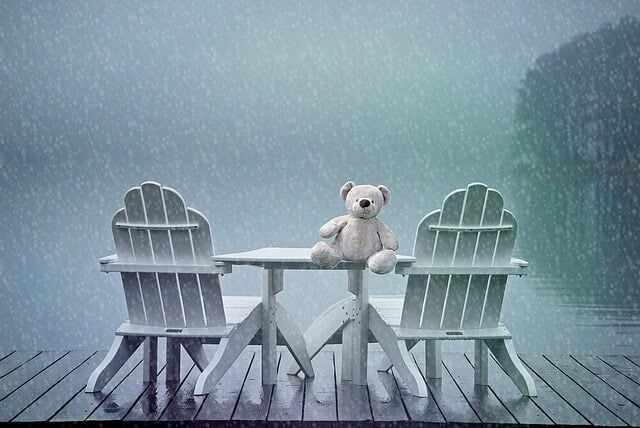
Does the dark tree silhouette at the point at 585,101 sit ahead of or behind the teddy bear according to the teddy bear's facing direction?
behind

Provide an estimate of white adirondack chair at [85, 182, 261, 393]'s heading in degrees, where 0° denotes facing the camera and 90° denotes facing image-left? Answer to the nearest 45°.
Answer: approximately 225°

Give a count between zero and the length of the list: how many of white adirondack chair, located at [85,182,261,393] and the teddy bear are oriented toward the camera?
1

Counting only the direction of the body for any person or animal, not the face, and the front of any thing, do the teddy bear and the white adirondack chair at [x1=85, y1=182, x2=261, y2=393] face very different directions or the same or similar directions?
very different directions

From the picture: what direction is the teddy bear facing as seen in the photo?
toward the camera

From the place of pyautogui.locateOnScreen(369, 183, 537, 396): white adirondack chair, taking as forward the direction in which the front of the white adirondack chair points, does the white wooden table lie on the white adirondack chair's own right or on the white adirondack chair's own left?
on the white adirondack chair's own left

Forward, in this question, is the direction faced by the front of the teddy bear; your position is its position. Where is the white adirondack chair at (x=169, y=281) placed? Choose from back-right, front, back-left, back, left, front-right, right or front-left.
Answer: right

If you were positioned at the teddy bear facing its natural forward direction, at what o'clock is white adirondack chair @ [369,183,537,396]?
The white adirondack chair is roughly at 9 o'clock from the teddy bear.

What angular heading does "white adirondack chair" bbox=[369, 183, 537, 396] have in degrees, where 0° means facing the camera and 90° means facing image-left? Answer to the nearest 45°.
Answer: approximately 135°
